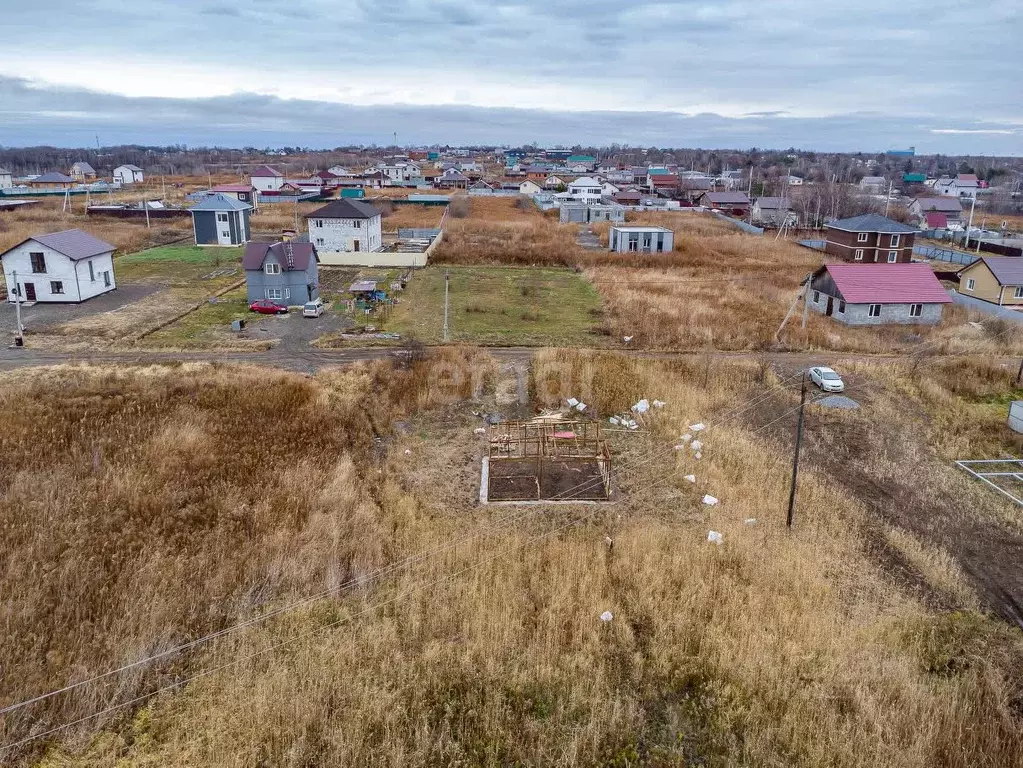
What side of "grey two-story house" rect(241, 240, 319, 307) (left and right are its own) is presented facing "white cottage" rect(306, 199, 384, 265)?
back

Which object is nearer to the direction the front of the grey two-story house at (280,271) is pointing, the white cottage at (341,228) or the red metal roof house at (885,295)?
the red metal roof house

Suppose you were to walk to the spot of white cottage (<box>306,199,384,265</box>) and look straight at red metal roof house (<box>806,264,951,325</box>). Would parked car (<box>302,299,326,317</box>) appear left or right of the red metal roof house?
right

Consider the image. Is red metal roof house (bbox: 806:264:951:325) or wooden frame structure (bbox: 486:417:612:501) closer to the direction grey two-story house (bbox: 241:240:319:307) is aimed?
the wooden frame structure

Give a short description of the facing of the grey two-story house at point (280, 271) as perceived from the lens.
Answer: facing the viewer

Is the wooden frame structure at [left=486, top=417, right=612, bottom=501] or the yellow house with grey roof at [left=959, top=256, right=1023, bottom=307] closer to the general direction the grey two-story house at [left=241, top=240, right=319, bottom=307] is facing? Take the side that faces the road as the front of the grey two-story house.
the wooden frame structure

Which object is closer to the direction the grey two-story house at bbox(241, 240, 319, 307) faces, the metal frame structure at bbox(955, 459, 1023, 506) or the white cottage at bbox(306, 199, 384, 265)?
the metal frame structure

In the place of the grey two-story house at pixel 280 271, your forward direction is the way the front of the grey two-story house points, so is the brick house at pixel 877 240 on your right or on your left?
on your left

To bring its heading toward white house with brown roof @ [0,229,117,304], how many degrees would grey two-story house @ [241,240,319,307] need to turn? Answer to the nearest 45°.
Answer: approximately 90° to its right

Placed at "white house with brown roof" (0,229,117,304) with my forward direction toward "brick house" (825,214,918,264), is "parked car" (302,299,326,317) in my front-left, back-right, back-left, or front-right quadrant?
front-right

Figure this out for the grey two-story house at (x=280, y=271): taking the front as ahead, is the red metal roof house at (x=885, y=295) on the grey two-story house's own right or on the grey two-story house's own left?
on the grey two-story house's own left

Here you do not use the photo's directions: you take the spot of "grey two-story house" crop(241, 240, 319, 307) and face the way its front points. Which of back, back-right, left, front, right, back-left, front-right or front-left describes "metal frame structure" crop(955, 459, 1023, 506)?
front-left

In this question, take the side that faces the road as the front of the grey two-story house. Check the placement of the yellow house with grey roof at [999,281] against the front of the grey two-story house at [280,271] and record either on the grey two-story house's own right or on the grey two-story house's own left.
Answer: on the grey two-story house's own left

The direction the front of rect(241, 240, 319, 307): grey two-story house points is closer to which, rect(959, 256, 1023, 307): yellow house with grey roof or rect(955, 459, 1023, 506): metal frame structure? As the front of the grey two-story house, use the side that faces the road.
the metal frame structure

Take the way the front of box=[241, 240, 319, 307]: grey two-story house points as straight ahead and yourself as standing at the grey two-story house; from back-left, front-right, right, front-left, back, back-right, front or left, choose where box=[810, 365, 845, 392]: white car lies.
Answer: front-left

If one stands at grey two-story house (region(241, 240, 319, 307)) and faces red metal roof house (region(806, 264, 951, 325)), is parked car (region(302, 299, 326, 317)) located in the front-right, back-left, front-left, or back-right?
front-right

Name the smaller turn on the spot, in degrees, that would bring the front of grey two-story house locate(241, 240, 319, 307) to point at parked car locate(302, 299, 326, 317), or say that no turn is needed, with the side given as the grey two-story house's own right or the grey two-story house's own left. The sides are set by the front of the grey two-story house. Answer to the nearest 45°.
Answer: approximately 45° to the grey two-story house's own left

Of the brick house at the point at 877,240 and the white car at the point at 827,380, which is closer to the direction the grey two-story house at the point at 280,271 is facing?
the white car
